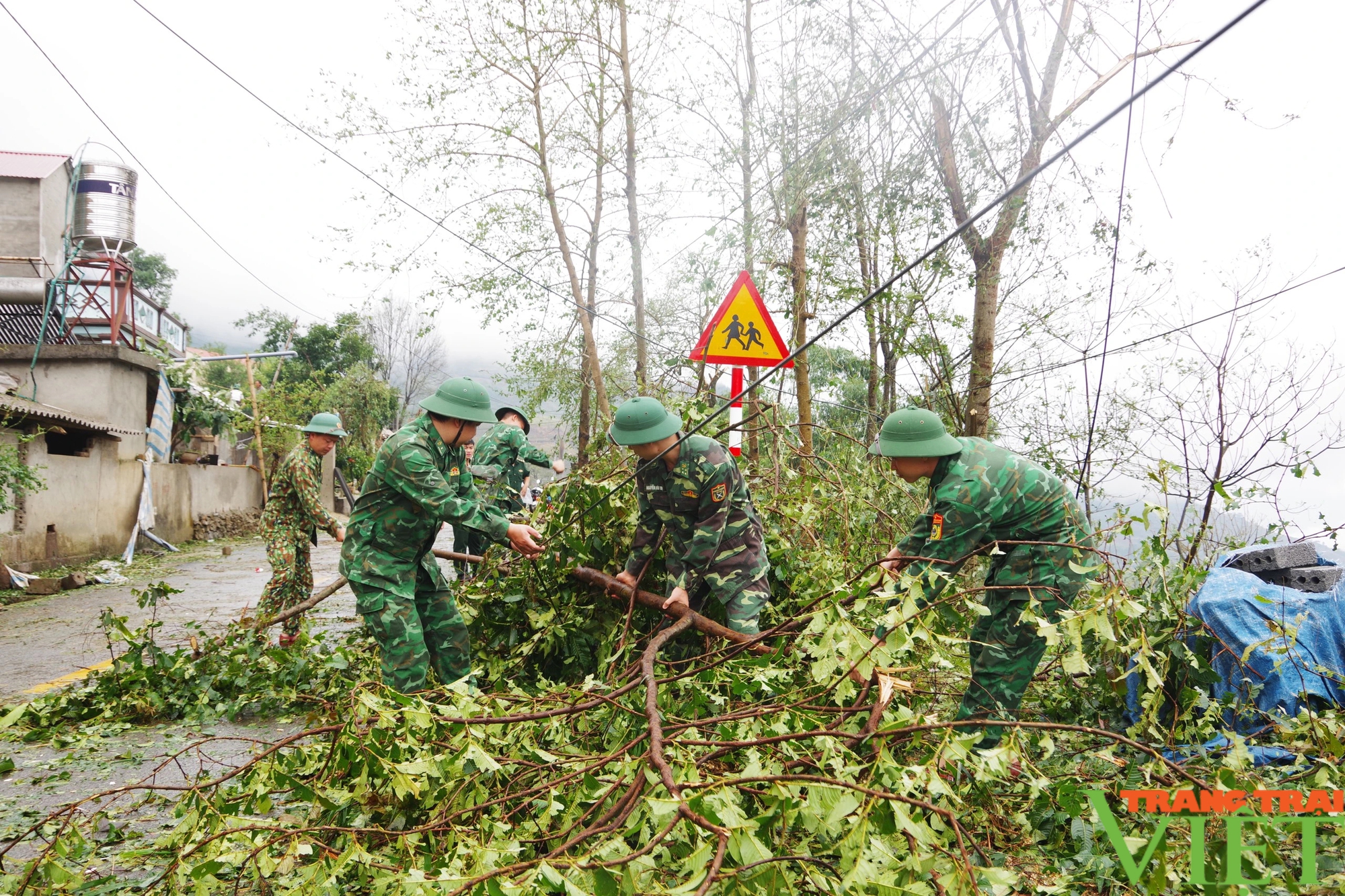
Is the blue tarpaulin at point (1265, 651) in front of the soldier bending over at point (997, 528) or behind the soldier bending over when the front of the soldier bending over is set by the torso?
behind

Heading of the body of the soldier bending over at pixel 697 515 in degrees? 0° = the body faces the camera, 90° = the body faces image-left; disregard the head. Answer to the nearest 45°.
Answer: approximately 45°

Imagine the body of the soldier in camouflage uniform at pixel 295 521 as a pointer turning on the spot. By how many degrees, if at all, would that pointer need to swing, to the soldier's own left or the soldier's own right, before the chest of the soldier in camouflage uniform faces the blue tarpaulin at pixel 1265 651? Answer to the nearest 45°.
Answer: approximately 45° to the soldier's own right

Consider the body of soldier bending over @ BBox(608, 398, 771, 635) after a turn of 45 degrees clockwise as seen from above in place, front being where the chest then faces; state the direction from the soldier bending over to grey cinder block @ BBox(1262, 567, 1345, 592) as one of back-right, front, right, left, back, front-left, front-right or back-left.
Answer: back

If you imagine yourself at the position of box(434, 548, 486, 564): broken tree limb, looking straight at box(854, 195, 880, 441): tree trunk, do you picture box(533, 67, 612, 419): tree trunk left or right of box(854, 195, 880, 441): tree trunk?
left

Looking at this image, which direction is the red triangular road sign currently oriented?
toward the camera

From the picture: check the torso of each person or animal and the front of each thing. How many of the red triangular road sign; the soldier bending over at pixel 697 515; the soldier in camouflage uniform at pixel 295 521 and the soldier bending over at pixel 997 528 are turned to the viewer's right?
1

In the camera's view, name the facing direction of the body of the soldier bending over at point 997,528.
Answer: to the viewer's left

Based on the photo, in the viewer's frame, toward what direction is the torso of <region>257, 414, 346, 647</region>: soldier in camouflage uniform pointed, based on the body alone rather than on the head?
to the viewer's right

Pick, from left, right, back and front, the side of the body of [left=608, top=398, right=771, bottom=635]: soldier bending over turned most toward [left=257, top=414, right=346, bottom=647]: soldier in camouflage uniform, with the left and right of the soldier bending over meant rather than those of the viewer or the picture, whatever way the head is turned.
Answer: right

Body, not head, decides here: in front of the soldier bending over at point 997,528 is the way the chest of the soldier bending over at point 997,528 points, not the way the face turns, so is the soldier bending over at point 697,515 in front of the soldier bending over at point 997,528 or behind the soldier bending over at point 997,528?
in front

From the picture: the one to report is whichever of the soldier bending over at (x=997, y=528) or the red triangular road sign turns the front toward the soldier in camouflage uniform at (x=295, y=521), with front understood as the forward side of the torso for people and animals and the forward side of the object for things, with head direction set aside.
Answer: the soldier bending over

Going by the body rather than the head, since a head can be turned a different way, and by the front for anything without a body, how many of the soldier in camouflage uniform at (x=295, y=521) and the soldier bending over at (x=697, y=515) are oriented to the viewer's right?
1

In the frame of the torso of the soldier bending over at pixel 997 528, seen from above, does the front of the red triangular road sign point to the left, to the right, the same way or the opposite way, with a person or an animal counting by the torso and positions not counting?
to the left

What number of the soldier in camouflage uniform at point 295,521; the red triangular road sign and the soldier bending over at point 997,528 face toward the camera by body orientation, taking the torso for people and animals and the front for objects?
1

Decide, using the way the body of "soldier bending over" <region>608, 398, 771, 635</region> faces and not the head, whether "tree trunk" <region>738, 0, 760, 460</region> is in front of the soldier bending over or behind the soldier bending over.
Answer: behind
